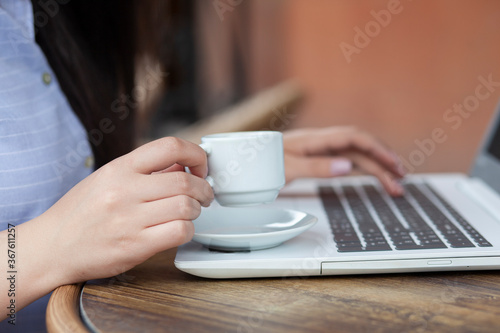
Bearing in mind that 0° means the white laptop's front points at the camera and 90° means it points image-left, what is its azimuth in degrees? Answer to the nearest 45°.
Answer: approximately 90°
